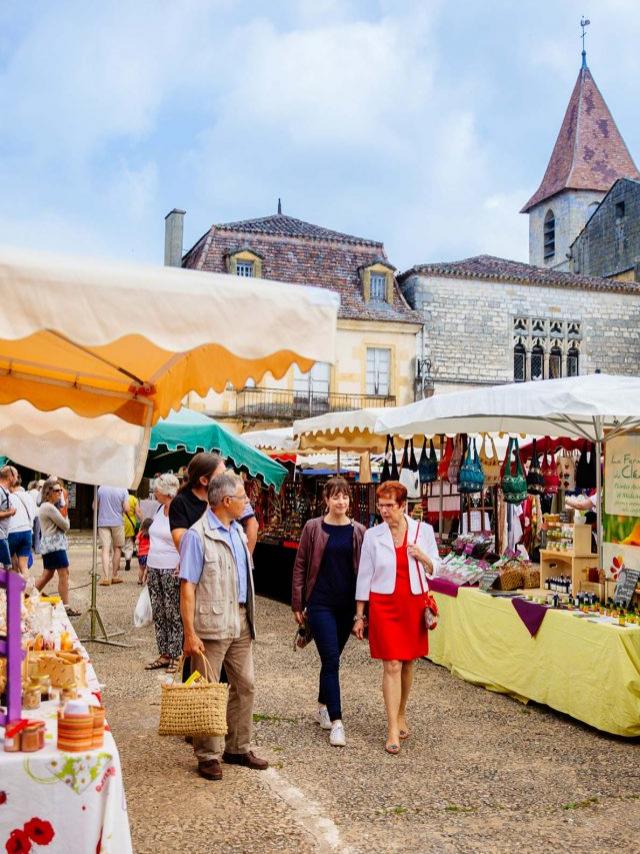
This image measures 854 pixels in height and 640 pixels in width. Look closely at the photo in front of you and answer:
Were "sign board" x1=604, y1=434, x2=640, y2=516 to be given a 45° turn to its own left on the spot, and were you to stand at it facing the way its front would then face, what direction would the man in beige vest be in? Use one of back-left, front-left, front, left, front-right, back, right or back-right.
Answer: right

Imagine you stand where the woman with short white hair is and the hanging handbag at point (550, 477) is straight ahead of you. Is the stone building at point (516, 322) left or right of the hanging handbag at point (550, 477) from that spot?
left

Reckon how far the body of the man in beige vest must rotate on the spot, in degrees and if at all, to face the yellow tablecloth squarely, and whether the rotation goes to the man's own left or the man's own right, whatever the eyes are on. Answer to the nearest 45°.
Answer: approximately 90° to the man's own left

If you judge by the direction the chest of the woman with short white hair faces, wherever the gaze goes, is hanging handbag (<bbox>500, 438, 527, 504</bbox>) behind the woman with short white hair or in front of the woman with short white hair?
behind

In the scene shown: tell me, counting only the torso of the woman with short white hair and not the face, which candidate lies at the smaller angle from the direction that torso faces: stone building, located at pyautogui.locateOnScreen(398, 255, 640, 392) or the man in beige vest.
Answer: the man in beige vest

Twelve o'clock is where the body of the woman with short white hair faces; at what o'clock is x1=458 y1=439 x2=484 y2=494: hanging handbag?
The hanging handbag is roughly at 7 o'clock from the woman with short white hair.

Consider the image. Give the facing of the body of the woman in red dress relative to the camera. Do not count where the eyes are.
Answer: toward the camera

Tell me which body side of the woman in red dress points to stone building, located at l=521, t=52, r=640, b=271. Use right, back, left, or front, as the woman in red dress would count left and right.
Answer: back

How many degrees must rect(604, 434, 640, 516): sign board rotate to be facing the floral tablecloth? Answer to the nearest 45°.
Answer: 0° — it already faces it

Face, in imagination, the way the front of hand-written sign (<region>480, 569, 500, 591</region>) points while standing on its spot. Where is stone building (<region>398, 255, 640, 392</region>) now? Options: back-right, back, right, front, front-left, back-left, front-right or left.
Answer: back

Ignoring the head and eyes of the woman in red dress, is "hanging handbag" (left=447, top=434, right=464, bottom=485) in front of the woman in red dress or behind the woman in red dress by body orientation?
behind

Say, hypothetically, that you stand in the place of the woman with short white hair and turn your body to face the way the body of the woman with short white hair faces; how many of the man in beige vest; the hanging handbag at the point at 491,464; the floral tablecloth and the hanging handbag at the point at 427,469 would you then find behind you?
2

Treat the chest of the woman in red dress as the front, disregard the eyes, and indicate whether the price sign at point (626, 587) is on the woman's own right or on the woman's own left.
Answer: on the woman's own left

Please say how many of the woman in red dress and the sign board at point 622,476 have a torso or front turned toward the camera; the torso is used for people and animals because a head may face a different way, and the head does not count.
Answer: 2

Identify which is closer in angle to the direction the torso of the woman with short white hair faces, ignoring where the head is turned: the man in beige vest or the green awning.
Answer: the man in beige vest

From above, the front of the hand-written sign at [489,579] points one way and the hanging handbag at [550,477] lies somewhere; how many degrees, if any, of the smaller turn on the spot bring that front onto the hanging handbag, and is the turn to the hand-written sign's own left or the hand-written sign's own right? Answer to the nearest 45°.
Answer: approximately 180°
